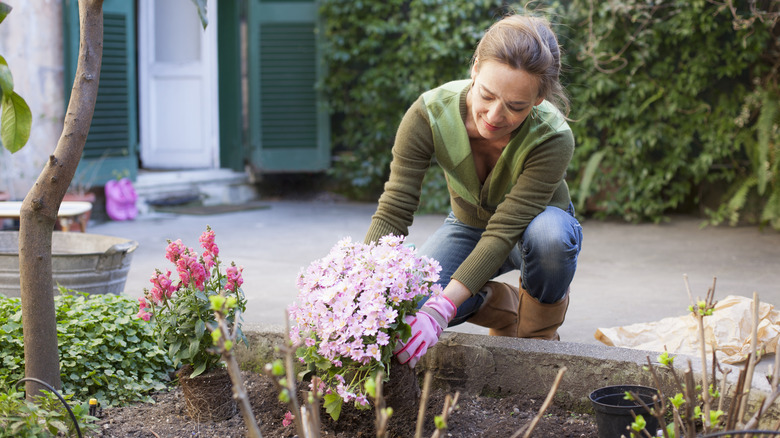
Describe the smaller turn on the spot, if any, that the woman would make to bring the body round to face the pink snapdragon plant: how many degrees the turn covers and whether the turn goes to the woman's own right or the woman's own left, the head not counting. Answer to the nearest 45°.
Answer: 0° — they already face it

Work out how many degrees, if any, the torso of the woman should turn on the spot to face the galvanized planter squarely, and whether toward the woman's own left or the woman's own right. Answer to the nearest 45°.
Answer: approximately 45° to the woman's own right

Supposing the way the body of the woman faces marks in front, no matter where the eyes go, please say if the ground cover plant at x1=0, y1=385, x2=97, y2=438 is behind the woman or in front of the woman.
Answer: in front

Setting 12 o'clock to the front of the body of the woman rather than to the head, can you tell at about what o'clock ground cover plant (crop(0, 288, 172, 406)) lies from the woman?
The ground cover plant is roughly at 1 o'clock from the woman.

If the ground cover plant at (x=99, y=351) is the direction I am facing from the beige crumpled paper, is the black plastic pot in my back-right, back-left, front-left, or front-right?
front-left

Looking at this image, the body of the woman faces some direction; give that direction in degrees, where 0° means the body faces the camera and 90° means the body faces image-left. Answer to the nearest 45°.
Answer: approximately 45°

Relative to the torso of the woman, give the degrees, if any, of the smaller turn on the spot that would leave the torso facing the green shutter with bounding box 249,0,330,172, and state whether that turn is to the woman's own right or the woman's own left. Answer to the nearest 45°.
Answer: approximately 135° to the woman's own right

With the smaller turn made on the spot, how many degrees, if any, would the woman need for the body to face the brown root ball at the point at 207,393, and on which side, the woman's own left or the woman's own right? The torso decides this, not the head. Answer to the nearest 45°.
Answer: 0° — they already face it

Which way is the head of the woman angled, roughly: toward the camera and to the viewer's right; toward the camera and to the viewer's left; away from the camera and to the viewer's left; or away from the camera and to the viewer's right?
toward the camera and to the viewer's left

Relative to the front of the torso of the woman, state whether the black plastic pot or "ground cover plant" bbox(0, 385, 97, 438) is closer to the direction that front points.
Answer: the ground cover plant

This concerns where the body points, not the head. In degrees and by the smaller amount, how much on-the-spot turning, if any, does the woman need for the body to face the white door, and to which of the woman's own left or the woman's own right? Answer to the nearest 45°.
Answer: approximately 90° to the woman's own right
